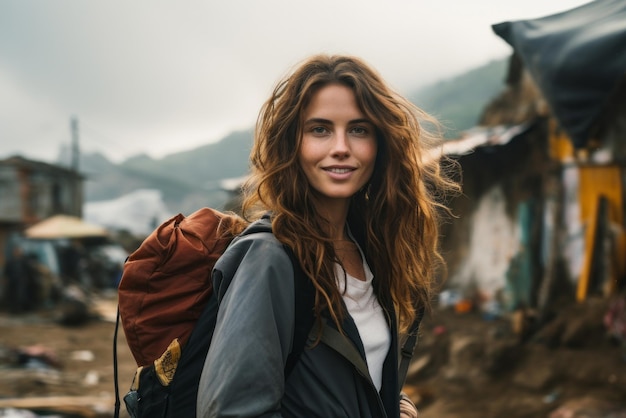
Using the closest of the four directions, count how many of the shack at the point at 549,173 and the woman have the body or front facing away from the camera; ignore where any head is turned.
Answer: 0

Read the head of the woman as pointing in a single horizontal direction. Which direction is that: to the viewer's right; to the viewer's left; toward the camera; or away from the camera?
toward the camera

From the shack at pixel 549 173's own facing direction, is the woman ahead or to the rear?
ahead

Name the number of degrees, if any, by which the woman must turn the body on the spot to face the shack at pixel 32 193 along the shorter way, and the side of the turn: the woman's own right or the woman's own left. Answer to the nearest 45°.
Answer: approximately 180°

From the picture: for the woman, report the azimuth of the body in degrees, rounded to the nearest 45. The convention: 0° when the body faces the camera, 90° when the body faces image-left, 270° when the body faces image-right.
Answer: approximately 315°

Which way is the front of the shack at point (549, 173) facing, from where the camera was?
facing the viewer and to the left of the viewer

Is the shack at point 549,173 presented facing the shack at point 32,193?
no

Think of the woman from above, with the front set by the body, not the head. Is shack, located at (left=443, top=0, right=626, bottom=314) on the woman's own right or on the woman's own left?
on the woman's own left

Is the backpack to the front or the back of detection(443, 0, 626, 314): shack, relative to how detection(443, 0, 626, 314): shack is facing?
to the front
